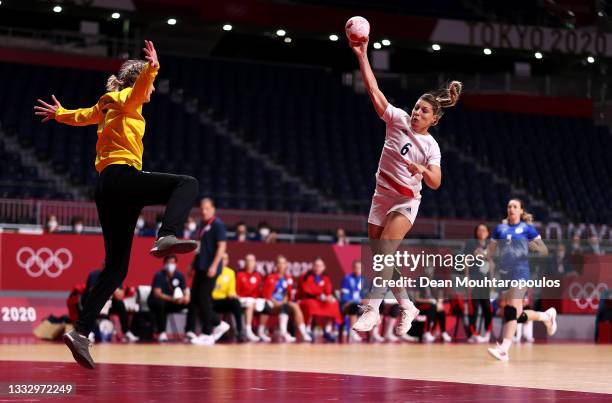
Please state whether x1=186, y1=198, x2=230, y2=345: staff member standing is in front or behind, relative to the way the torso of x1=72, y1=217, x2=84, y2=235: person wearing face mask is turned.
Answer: in front

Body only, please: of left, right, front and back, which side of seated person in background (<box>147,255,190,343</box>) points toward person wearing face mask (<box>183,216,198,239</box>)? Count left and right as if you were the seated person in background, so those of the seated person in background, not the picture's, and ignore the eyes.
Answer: back

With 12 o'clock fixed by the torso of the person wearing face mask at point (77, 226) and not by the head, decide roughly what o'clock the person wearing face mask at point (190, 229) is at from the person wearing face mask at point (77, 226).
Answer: the person wearing face mask at point (190, 229) is roughly at 9 o'clock from the person wearing face mask at point (77, 226).

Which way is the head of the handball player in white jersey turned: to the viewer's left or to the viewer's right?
to the viewer's left

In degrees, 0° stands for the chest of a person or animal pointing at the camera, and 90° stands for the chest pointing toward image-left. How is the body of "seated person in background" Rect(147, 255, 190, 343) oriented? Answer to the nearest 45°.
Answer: approximately 0°

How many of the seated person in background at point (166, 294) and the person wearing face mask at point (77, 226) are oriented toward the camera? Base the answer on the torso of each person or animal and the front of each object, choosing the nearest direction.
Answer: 2

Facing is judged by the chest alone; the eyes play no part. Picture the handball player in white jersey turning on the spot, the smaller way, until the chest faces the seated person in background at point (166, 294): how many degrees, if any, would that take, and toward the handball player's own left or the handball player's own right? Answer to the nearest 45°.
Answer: approximately 90° to the handball player's own right

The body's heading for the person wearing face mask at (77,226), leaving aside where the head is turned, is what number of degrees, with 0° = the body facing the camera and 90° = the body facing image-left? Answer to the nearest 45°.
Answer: approximately 0°

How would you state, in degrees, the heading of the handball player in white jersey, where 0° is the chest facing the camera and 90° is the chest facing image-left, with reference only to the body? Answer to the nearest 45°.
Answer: approximately 45°
